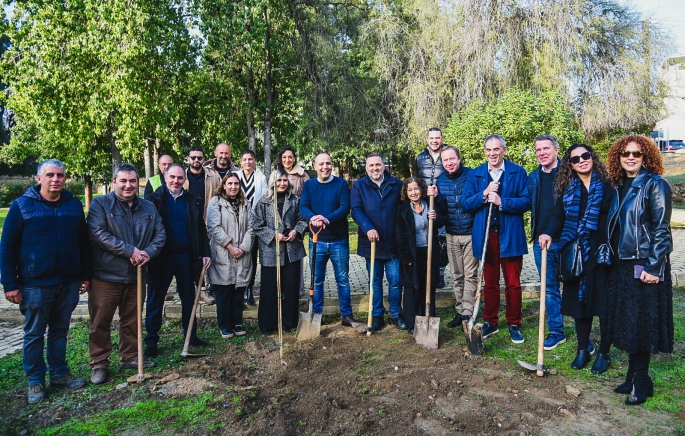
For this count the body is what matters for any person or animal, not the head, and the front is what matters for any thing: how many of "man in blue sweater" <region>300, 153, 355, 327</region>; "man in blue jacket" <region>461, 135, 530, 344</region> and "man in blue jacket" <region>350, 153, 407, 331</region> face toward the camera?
3

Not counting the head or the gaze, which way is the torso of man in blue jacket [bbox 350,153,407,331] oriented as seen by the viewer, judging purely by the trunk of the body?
toward the camera

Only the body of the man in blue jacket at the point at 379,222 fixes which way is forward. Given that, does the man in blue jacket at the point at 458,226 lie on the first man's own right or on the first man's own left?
on the first man's own left

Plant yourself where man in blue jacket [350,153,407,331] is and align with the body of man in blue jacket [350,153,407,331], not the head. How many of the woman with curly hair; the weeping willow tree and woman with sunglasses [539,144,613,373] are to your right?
0

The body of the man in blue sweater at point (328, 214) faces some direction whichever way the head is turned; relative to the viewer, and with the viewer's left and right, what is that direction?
facing the viewer

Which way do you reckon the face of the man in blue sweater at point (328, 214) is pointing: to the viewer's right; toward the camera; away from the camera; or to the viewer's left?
toward the camera

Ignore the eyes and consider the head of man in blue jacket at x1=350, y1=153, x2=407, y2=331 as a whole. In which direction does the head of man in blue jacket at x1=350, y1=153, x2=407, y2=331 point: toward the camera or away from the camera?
toward the camera

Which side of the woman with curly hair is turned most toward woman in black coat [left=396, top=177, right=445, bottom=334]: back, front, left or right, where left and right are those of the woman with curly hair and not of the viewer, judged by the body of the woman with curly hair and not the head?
right

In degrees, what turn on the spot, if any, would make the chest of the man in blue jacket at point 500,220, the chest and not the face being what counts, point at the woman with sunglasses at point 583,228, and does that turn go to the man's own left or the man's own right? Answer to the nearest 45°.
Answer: approximately 45° to the man's own left

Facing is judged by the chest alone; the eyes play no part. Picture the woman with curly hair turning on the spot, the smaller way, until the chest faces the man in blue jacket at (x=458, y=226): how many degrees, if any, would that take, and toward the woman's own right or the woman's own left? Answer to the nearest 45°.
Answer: approximately 90° to the woman's own right

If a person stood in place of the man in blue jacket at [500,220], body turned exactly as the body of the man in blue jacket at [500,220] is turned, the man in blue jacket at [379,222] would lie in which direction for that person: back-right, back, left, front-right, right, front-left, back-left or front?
right

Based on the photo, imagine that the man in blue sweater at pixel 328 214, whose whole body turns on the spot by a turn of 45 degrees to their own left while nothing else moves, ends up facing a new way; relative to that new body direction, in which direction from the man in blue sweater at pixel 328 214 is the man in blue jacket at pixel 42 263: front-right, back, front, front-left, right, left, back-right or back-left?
right

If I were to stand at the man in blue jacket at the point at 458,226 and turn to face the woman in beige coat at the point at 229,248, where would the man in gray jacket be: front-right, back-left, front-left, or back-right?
front-left

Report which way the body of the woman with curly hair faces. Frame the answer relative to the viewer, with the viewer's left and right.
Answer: facing the viewer and to the left of the viewer

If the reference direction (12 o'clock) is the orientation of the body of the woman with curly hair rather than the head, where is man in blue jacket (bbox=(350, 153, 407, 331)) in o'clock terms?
The man in blue jacket is roughly at 2 o'clock from the woman with curly hair.

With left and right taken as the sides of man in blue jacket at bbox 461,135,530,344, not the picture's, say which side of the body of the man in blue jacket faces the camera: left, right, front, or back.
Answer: front

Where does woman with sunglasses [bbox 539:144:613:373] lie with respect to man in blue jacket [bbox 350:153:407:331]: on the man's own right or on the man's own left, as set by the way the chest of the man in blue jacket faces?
on the man's own left

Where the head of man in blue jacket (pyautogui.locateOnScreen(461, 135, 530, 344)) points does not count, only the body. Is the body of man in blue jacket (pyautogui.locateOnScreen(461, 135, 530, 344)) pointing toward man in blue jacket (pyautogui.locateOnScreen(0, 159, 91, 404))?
no

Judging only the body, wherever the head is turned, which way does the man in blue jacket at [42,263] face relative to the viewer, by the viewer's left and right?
facing the viewer and to the right of the viewer

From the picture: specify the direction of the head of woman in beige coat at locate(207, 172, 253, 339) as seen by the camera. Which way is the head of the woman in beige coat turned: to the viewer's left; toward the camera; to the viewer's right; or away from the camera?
toward the camera
